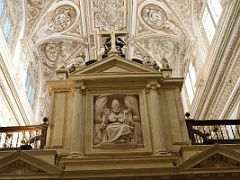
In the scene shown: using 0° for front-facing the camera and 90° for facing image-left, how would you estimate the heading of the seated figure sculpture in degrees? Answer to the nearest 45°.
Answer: approximately 0°

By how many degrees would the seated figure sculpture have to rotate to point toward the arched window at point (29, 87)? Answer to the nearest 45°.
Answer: approximately 135° to its right
